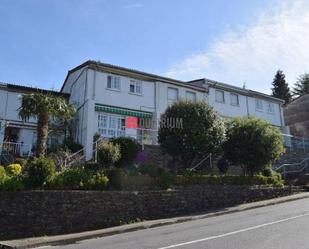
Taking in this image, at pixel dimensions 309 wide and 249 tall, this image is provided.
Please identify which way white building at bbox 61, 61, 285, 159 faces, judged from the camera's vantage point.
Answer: facing the viewer and to the right of the viewer

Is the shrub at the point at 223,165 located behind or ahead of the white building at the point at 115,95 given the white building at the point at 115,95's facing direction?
ahead

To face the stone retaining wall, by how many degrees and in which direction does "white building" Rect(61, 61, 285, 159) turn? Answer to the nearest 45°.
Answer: approximately 45° to its right

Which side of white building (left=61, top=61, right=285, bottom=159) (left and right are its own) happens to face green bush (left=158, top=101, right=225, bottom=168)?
front

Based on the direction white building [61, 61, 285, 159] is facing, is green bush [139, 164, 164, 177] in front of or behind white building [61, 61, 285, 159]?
in front

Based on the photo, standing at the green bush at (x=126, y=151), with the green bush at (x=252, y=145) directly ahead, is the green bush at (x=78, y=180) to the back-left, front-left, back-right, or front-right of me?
back-right

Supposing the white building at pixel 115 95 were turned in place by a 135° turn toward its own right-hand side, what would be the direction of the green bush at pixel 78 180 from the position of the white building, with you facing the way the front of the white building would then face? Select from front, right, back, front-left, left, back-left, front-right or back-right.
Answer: left

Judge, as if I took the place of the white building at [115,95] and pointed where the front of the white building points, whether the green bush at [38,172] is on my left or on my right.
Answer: on my right

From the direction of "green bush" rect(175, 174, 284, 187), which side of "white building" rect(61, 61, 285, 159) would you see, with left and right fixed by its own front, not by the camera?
front
